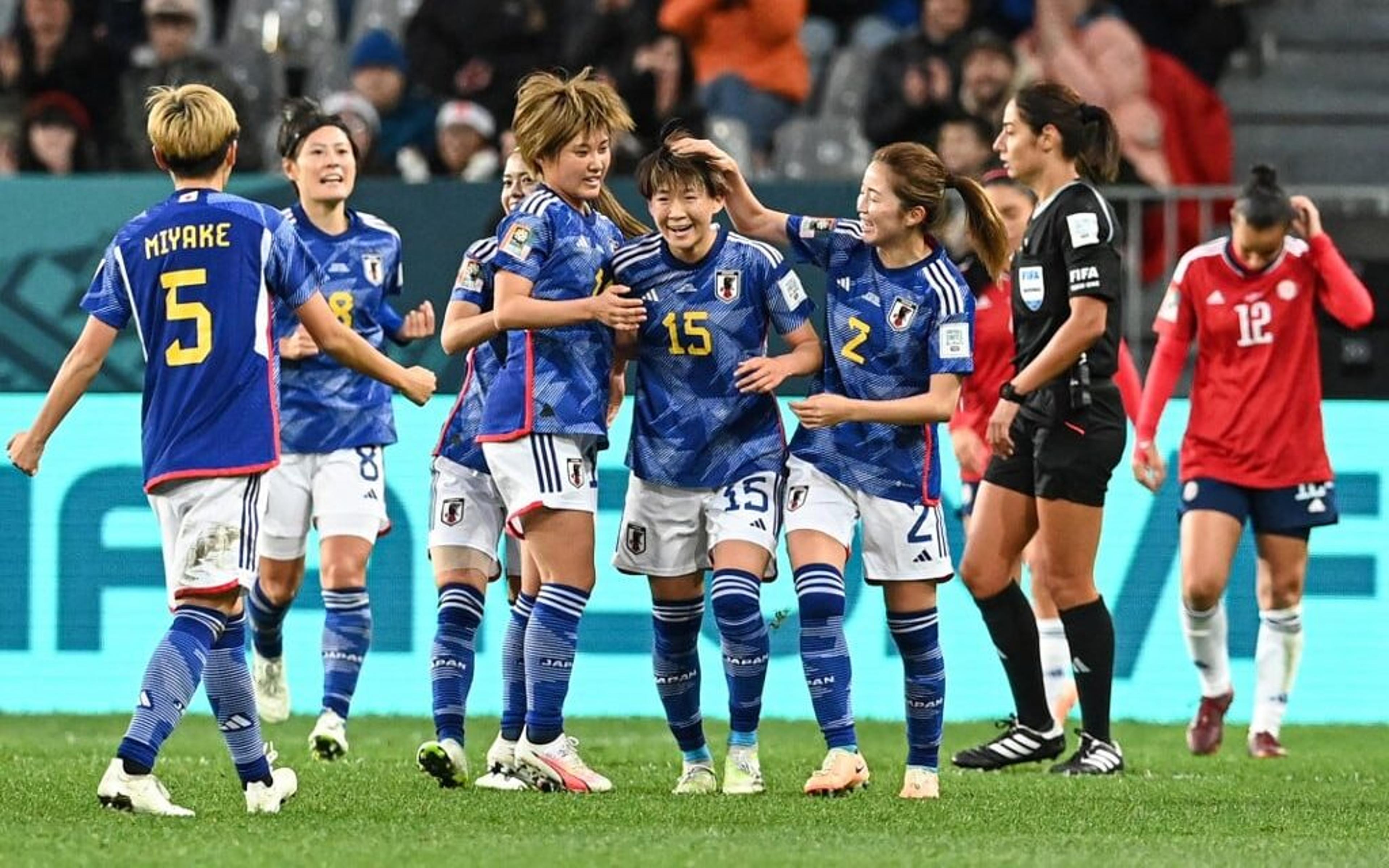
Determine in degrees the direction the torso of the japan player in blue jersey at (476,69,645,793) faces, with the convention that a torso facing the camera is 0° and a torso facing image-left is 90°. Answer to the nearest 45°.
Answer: approximately 315°

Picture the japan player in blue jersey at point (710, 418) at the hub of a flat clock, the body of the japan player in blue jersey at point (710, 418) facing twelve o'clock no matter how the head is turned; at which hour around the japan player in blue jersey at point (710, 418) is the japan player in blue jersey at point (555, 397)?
the japan player in blue jersey at point (555, 397) is roughly at 3 o'clock from the japan player in blue jersey at point (710, 418).

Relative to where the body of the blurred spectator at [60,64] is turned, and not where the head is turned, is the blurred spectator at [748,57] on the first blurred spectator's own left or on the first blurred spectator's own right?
on the first blurred spectator's own left

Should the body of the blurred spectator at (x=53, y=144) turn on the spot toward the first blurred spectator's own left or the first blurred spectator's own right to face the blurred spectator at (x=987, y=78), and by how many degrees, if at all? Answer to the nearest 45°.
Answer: approximately 90° to the first blurred spectator's own left

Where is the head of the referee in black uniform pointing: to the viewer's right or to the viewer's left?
to the viewer's left

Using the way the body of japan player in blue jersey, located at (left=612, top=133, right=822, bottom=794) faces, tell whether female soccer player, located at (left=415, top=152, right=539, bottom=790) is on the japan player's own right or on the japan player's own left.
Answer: on the japan player's own right

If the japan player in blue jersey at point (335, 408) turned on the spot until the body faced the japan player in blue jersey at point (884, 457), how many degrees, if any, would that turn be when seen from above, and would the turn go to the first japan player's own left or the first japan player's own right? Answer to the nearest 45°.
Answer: approximately 45° to the first japan player's own left
